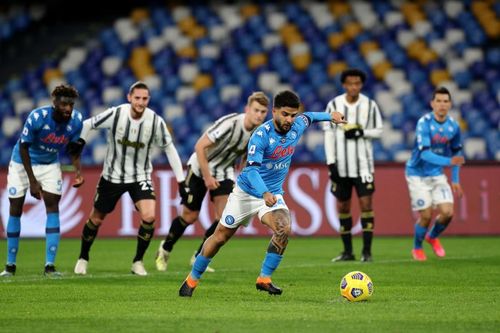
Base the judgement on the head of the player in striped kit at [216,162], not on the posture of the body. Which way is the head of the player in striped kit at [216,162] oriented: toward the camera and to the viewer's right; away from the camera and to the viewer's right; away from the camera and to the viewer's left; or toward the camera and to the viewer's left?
toward the camera and to the viewer's right

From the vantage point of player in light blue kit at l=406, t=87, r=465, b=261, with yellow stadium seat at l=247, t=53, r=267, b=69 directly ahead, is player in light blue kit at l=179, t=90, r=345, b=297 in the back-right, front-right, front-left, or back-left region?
back-left

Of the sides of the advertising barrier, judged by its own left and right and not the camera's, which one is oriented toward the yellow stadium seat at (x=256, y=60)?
back

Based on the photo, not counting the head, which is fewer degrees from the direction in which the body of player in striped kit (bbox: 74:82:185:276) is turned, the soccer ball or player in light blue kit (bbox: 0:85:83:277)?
the soccer ball

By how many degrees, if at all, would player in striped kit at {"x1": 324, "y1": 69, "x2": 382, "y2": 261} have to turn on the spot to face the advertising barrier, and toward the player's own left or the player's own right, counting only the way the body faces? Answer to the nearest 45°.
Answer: approximately 180°

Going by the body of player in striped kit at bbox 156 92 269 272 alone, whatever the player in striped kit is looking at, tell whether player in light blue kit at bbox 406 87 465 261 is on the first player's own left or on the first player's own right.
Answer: on the first player's own left

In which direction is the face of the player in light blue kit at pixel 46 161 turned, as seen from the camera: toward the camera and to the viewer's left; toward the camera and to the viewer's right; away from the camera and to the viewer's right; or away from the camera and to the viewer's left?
toward the camera and to the viewer's right

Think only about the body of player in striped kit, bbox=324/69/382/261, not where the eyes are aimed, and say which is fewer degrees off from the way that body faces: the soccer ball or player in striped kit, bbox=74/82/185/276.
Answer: the soccer ball
